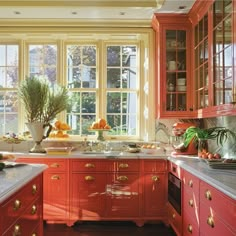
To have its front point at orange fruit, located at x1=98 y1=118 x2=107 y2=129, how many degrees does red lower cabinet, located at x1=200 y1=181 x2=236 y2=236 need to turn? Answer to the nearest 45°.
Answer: approximately 45° to its right

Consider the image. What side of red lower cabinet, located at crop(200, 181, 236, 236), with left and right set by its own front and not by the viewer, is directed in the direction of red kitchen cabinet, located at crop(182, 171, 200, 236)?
right

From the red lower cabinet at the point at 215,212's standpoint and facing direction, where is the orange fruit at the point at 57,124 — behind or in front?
in front

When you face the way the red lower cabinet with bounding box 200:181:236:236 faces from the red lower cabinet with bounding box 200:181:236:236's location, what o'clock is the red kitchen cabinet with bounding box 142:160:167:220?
The red kitchen cabinet is roughly at 2 o'clock from the red lower cabinet.

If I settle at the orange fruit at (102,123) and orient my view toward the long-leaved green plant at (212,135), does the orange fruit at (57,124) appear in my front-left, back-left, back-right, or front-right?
back-right

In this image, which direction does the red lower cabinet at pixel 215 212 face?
to the viewer's left
